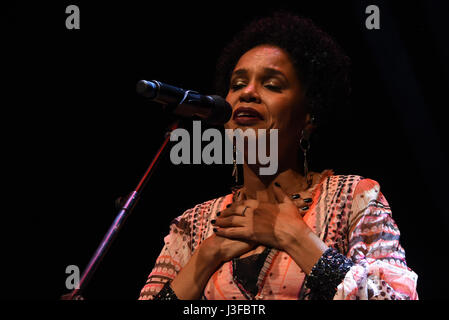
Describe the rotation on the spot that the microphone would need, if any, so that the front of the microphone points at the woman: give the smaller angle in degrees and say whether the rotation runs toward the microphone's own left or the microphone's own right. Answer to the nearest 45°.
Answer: approximately 45° to the microphone's own left

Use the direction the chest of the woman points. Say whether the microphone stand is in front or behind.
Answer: in front

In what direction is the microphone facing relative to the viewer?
to the viewer's right

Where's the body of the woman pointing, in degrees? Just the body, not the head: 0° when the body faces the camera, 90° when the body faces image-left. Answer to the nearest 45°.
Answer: approximately 45°

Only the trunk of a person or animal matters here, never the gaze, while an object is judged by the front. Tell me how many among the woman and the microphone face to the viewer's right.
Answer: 1

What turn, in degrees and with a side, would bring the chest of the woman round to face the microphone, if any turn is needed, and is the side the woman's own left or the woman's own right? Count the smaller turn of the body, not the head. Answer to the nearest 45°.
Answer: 0° — they already face it
